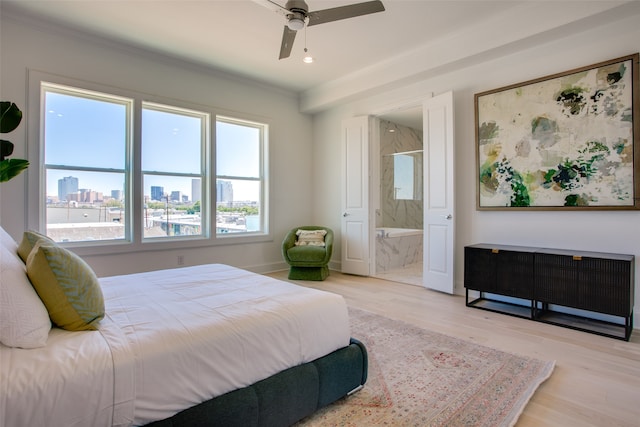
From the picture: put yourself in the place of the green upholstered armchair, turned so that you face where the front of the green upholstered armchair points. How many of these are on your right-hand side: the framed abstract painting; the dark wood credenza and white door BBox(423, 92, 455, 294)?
0

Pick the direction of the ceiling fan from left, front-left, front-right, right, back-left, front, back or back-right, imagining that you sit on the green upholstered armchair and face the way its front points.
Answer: front

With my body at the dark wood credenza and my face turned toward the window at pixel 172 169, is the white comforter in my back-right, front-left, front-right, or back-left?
front-left

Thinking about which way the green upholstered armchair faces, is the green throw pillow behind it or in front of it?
in front

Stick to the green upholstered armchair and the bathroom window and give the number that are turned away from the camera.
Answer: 0

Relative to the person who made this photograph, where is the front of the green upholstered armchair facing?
facing the viewer

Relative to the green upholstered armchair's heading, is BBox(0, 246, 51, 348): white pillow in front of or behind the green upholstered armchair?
in front

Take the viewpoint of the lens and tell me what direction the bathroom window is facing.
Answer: facing the viewer and to the left of the viewer

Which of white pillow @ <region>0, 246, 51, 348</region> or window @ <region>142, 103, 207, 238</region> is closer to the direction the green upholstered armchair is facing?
the white pillow

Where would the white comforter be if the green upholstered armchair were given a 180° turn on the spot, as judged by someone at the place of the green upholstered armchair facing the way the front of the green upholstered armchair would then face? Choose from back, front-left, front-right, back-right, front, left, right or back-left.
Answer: back
